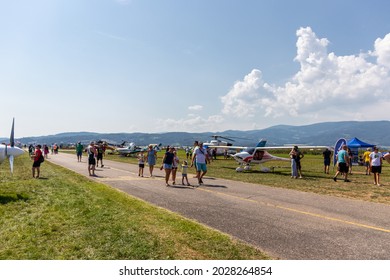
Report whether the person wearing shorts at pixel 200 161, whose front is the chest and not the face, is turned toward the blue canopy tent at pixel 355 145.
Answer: no

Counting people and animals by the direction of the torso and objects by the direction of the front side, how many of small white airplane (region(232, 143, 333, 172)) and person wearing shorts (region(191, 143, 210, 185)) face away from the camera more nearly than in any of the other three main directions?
0

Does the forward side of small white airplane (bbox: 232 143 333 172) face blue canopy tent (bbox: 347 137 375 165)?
no

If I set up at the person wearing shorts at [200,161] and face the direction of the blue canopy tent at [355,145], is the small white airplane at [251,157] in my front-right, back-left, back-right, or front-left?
front-left

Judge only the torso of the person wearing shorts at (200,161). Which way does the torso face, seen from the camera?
toward the camera

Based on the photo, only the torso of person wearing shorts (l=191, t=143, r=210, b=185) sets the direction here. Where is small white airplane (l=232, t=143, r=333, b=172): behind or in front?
behind

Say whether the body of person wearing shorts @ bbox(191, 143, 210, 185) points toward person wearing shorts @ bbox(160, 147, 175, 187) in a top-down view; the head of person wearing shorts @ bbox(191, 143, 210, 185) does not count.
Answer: no

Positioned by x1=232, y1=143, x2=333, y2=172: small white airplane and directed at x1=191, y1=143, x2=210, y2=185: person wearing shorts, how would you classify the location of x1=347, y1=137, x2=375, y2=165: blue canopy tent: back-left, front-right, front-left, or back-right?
back-left

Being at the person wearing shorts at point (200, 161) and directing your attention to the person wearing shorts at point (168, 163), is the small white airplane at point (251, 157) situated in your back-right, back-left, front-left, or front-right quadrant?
back-right

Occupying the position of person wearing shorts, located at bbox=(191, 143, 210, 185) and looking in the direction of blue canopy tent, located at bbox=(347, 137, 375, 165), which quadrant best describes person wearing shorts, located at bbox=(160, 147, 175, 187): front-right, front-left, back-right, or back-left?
back-left
